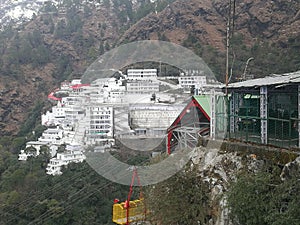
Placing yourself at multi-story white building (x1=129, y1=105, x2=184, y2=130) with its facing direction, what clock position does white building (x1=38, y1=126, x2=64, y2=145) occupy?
The white building is roughly at 4 o'clock from the multi-story white building.

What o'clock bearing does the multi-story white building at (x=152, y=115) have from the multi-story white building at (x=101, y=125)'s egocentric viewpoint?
the multi-story white building at (x=152, y=115) is roughly at 10 o'clock from the multi-story white building at (x=101, y=125).

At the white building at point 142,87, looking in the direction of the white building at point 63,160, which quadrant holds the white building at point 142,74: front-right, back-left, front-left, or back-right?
back-right

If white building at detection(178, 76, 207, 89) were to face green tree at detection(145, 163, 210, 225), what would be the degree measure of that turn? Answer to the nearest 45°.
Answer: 0° — it already faces it

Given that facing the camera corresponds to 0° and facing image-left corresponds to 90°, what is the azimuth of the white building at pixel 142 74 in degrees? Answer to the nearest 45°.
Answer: approximately 0°

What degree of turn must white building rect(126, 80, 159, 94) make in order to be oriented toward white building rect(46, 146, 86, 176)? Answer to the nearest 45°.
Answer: approximately 45° to its right

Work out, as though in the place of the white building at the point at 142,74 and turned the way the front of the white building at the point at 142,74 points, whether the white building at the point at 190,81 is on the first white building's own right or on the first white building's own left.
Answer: on the first white building's own left

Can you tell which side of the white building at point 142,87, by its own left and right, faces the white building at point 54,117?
right

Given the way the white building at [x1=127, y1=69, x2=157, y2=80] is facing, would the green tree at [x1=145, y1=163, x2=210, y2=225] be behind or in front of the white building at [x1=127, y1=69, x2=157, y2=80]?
in front

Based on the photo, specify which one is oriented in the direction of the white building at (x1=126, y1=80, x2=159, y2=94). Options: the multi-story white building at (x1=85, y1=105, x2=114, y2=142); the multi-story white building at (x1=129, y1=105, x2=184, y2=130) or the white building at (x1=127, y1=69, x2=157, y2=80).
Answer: the white building at (x1=127, y1=69, x2=157, y2=80)

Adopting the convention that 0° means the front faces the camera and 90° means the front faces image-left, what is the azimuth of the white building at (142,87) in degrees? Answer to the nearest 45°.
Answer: approximately 0°

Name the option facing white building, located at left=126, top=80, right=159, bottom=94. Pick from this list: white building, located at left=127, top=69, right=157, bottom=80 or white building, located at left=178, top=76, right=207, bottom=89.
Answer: white building, located at left=127, top=69, right=157, bottom=80

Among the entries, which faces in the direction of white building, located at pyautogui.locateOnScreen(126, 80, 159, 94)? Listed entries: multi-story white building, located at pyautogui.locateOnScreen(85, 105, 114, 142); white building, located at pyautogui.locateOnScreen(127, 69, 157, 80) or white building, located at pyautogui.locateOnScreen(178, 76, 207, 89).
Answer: white building, located at pyautogui.locateOnScreen(127, 69, 157, 80)

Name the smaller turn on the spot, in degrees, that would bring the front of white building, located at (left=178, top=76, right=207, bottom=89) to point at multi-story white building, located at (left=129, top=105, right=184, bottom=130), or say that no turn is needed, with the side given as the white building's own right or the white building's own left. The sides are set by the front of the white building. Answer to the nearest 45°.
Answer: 0° — it already faces it
